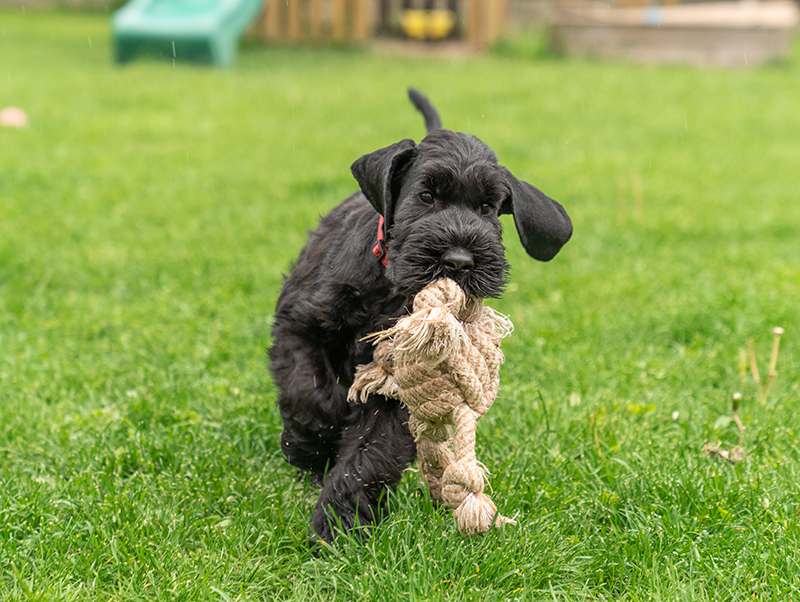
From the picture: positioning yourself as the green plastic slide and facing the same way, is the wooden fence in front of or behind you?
behind

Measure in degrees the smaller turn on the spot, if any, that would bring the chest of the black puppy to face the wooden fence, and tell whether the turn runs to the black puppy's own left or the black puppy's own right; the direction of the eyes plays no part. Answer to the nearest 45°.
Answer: approximately 180°

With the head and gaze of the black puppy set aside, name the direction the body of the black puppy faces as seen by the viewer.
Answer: toward the camera

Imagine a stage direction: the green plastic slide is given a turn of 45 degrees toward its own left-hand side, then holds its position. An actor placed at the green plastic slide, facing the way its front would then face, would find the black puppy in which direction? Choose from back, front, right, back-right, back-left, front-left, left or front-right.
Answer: front

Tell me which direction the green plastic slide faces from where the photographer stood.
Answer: facing the viewer and to the left of the viewer
